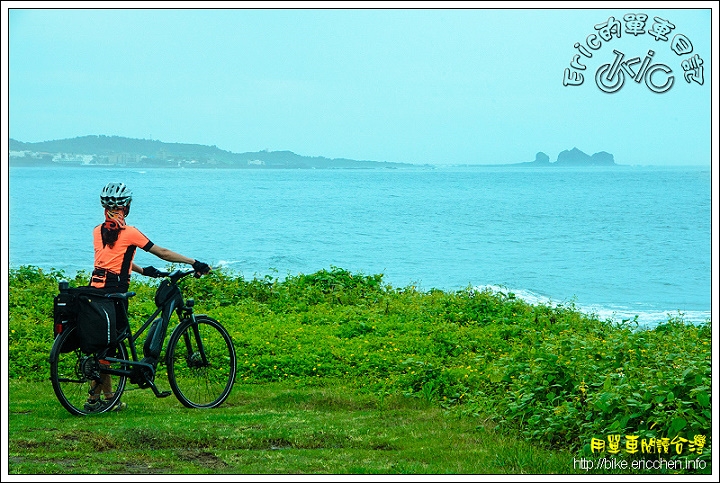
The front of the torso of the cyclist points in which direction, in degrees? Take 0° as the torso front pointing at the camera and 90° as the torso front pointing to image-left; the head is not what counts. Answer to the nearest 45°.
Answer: approximately 225°
